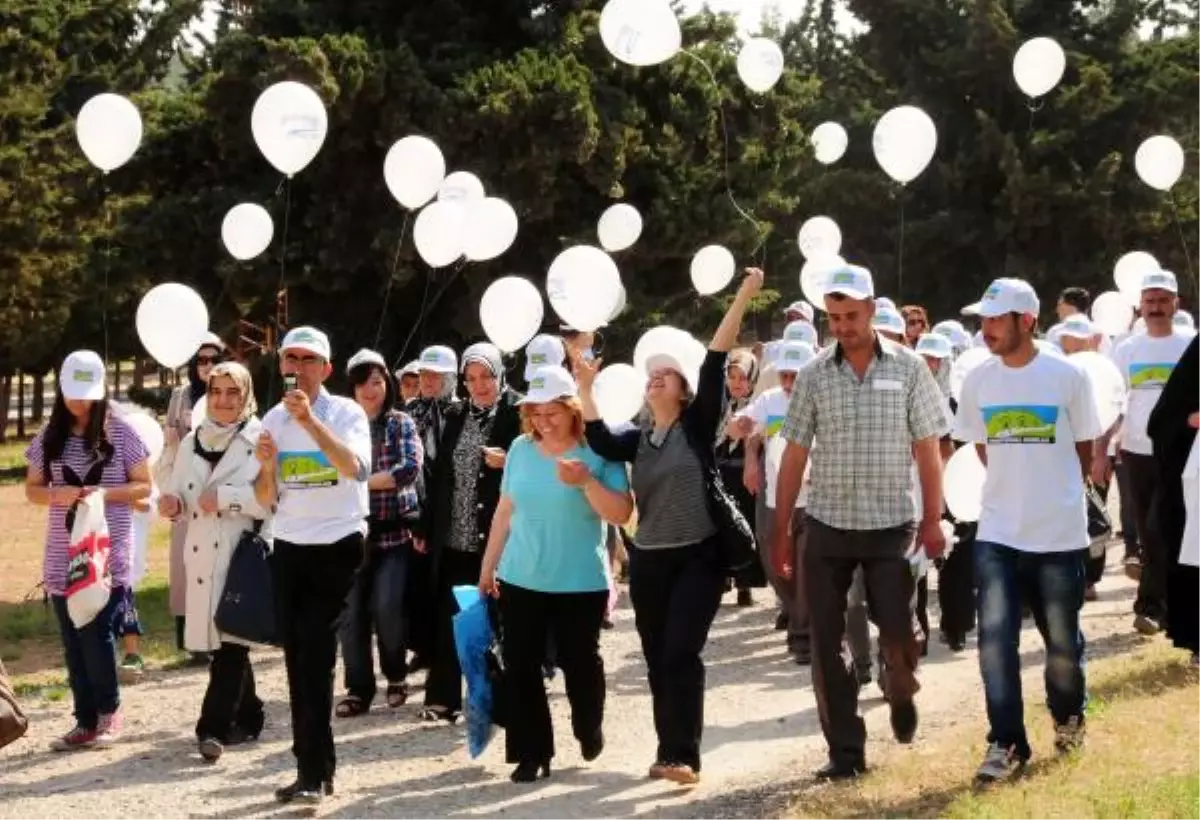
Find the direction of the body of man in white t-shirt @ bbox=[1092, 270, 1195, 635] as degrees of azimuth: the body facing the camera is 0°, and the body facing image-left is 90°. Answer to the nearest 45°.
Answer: approximately 0°

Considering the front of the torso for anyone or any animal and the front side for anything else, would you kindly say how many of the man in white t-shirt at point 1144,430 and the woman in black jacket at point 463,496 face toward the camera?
2

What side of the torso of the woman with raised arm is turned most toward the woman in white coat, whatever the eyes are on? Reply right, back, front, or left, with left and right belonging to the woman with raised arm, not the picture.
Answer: right

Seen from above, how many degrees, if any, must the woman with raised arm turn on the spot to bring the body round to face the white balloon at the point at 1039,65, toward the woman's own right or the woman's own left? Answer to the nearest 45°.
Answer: approximately 180°

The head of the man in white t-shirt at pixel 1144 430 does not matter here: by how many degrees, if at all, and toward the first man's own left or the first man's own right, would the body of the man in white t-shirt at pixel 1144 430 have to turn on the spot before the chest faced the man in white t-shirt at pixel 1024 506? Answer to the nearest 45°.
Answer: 0° — they already face them

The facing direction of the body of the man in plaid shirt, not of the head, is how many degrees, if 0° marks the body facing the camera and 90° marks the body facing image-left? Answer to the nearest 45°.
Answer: approximately 0°

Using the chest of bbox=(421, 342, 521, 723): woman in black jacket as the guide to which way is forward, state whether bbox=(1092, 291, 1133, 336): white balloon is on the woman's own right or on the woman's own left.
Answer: on the woman's own left

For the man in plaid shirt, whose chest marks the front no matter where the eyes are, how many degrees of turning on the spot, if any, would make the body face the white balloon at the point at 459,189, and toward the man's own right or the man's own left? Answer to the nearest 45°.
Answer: approximately 135° to the man's own right
